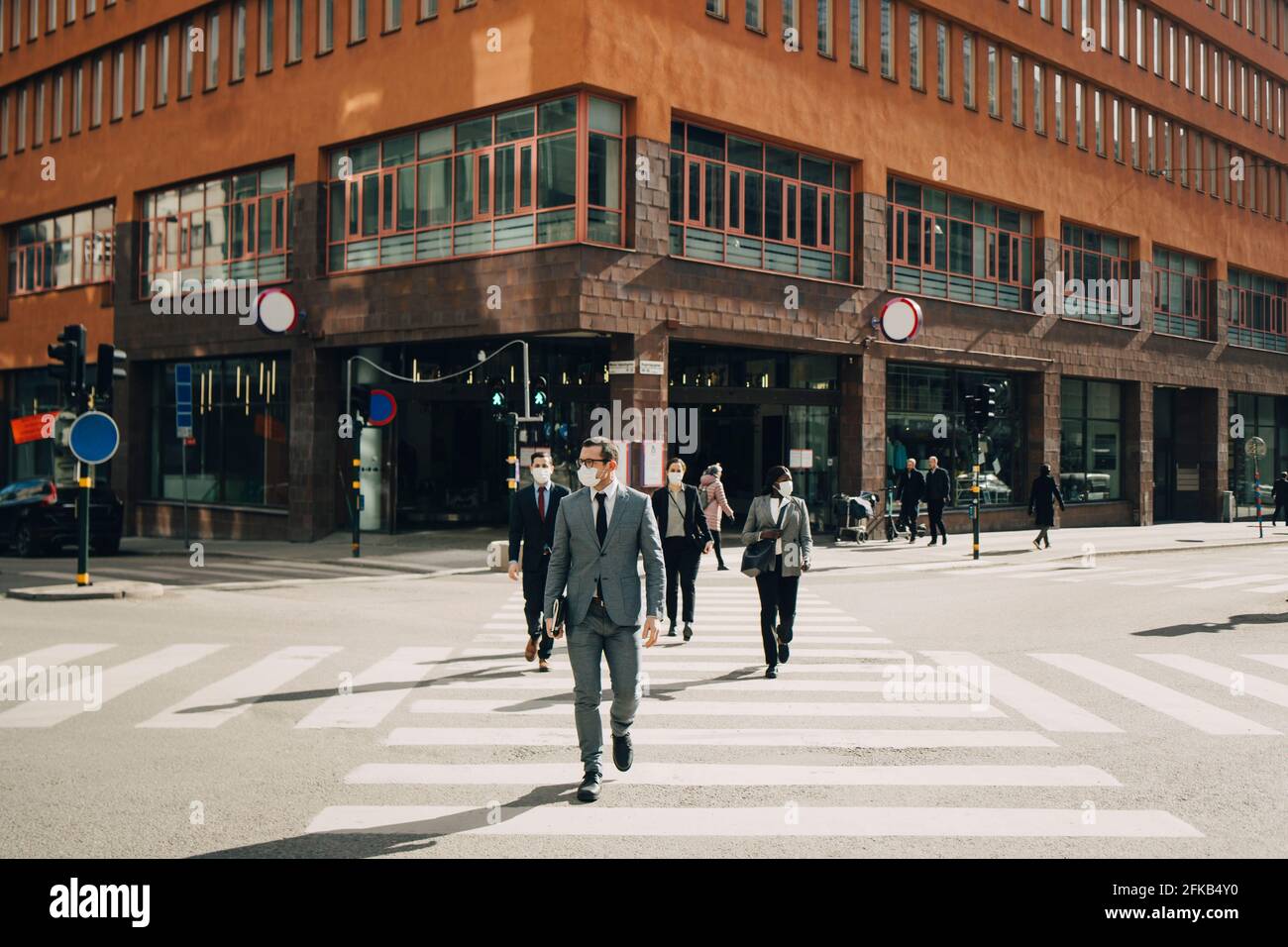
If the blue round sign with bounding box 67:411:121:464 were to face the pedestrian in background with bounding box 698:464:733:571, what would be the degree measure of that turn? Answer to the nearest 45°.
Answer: approximately 90° to its left

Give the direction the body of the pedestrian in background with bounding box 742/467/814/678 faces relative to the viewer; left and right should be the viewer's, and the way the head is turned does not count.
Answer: facing the viewer

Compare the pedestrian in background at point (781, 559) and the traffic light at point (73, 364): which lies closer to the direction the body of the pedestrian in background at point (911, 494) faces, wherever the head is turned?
the pedestrian in background

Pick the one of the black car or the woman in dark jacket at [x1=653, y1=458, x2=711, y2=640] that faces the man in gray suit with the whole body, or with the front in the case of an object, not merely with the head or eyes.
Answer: the woman in dark jacket

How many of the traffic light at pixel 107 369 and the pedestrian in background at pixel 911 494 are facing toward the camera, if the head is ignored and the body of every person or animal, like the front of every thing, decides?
1

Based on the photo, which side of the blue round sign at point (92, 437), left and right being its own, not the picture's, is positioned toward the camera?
front

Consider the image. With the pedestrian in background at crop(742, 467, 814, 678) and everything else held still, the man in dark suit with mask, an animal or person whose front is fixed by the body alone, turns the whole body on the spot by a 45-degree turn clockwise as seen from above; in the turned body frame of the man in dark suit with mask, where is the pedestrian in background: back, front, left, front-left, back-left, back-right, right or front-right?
back-left

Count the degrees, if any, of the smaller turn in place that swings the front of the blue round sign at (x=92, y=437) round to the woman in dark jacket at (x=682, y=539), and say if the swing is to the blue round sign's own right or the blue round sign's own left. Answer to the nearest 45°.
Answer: approximately 45° to the blue round sign's own left

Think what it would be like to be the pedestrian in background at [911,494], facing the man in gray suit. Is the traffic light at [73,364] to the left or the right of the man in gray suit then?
right

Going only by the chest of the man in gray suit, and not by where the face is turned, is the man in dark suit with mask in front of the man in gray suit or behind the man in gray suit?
behind

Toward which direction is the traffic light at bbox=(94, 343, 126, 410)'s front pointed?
to the viewer's right

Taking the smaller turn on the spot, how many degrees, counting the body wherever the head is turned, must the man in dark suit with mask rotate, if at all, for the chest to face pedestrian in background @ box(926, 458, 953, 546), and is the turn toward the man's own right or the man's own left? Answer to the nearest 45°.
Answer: approximately 135° to the man's own left

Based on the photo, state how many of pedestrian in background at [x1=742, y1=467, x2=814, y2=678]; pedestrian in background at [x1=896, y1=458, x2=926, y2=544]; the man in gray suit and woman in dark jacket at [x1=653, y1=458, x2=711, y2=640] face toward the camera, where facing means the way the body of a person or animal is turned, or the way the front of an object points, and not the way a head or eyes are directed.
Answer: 4
